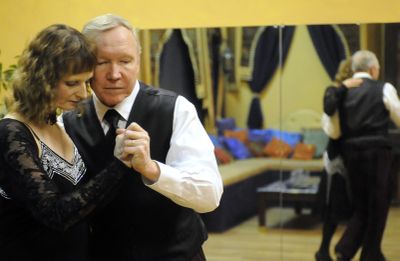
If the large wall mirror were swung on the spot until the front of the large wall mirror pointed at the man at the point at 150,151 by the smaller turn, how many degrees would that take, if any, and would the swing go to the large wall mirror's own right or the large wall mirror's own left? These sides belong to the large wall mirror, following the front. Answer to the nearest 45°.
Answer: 0° — it already faces them

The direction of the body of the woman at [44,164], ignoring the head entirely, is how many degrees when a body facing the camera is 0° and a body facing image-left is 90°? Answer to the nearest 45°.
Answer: approximately 315°

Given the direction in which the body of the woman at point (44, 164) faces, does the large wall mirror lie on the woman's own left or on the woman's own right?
on the woman's own left

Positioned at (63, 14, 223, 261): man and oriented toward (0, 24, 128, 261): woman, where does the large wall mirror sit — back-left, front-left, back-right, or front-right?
back-right

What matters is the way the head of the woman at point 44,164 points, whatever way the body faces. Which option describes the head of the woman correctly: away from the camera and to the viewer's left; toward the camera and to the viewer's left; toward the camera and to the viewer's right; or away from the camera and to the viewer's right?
toward the camera and to the viewer's right

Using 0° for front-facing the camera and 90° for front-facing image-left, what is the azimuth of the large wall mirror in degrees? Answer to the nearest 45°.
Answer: approximately 0°
